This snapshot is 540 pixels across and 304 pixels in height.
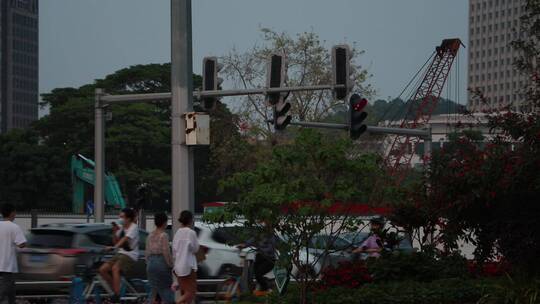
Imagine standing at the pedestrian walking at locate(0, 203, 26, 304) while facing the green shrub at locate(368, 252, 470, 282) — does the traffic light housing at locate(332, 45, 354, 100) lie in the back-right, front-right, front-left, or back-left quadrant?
front-left

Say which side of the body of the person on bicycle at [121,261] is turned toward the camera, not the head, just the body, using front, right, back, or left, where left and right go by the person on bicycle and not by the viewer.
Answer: left

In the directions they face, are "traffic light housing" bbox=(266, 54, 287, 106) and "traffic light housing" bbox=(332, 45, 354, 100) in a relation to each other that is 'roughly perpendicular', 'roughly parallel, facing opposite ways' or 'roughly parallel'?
roughly parallel

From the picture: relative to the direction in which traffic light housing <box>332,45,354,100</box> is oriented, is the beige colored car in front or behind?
behind

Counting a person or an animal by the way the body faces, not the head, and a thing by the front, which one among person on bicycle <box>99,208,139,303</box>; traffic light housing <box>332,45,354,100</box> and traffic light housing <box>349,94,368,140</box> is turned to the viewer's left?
the person on bicycle

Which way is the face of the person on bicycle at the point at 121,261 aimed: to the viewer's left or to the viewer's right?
to the viewer's left
